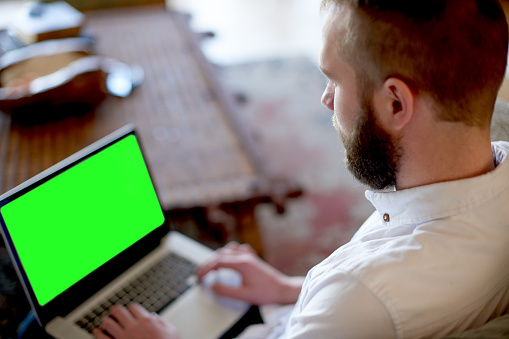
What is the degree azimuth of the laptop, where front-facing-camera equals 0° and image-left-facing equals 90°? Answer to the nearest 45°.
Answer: approximately 315°

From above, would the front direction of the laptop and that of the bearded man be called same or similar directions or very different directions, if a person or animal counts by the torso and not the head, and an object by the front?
very different directions

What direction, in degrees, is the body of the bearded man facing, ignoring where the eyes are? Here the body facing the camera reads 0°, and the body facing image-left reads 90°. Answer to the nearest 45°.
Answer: approximately 135°
